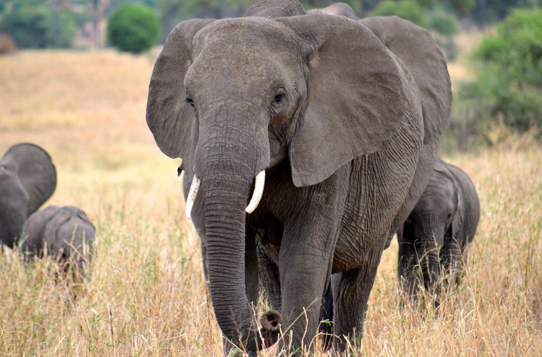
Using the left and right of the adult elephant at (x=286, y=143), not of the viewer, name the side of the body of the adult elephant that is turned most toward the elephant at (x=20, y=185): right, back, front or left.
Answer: right

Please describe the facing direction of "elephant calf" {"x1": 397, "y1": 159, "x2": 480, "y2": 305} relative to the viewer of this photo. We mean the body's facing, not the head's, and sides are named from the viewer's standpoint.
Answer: facing the viewer and to the left of the viewer

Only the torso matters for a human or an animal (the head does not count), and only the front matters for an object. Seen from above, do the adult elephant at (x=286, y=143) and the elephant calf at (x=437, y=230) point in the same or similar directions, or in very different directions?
same or similar directions

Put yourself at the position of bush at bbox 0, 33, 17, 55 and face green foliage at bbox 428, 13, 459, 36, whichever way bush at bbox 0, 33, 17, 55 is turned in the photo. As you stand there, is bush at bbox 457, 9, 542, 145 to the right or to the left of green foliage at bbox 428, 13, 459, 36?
right

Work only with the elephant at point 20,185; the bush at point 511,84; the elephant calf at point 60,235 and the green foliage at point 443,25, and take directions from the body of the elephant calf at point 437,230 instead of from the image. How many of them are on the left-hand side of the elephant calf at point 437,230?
0

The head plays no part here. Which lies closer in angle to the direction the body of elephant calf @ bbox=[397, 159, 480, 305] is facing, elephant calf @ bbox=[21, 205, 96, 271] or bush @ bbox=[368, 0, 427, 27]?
the elephant calf

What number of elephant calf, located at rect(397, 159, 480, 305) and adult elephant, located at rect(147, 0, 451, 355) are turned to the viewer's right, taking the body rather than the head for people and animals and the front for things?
0

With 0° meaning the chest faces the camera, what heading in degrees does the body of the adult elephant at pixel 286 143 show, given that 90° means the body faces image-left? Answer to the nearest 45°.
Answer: approximately 45°

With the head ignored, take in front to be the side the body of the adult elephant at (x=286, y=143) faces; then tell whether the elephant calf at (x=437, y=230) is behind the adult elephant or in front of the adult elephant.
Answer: behind

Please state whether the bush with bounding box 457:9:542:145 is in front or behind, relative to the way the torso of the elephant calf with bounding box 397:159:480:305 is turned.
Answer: behind

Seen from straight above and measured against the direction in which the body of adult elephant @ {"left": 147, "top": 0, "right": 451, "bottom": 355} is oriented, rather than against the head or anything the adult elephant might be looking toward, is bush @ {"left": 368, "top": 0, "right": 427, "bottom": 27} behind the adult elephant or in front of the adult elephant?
behind

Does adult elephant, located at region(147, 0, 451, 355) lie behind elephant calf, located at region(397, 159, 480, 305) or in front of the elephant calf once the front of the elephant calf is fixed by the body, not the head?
in front

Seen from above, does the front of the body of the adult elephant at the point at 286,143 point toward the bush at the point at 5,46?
no

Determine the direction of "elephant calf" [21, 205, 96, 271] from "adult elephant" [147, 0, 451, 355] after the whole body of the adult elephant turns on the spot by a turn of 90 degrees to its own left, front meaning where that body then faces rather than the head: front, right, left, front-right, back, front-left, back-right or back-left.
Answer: back

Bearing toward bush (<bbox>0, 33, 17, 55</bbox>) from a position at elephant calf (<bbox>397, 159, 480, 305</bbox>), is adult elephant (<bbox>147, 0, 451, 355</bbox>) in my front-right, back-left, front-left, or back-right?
back-left
